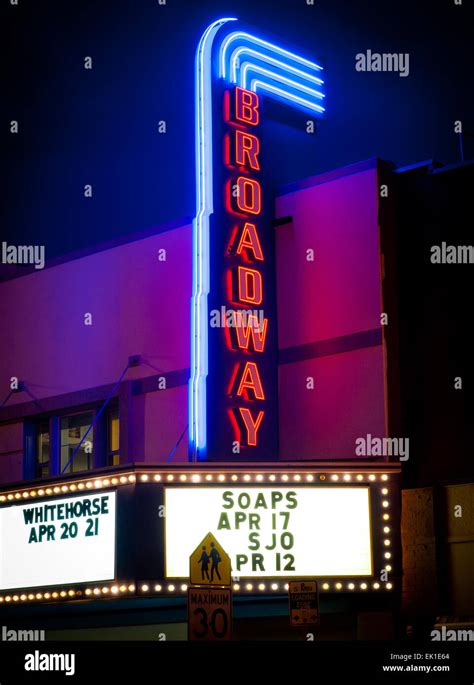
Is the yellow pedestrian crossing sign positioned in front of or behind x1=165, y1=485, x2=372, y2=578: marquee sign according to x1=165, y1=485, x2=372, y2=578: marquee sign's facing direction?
in front

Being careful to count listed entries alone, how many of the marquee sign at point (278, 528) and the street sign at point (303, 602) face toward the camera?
2

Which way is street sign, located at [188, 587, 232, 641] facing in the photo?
toward the camera

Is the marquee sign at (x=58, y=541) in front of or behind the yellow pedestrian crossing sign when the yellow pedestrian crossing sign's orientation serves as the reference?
behind

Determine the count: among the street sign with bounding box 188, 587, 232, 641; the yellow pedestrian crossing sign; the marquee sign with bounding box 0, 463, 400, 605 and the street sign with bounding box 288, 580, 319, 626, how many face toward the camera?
4

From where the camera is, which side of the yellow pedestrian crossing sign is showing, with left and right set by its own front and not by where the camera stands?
front

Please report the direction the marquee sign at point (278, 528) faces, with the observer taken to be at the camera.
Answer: facing the viewer

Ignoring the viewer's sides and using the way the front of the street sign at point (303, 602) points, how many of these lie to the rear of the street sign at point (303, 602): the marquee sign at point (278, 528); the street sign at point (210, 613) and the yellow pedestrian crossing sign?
1

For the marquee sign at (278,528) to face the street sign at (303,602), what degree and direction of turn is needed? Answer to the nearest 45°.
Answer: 0° — it already faces it

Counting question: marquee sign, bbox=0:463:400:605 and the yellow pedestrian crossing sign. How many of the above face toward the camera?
2

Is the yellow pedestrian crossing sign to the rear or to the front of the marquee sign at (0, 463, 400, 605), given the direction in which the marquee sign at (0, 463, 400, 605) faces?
to the front

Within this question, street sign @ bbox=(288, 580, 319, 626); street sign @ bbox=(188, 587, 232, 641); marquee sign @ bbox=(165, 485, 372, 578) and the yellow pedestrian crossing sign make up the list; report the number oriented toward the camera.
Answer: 4

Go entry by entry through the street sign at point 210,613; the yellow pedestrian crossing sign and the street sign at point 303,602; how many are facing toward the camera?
3

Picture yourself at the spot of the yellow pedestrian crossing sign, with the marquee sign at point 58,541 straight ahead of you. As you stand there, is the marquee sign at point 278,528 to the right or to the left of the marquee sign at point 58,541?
right

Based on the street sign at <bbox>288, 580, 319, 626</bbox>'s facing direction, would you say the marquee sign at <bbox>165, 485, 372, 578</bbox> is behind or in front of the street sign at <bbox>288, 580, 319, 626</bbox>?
behind
